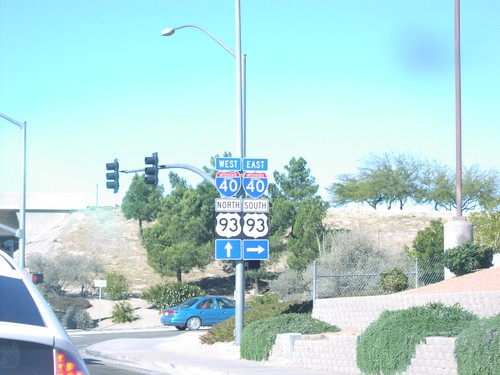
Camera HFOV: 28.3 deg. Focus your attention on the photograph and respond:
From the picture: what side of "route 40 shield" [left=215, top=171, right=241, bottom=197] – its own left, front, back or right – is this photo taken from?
front

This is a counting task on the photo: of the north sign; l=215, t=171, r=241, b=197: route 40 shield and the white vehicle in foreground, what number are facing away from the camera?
1

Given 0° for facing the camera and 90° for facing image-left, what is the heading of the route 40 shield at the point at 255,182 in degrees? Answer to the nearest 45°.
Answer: approximately 0°

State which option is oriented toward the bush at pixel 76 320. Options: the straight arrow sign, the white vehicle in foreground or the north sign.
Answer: the white vehicle in foreground

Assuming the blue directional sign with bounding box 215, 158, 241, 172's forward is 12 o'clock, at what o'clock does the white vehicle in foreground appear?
The white vehicle in foreground is roughly at 12 o'clock from the blue directional sign.

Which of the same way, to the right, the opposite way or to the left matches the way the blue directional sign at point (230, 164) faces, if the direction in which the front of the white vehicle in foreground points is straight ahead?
the opposite way

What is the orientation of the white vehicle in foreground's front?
away from the camera

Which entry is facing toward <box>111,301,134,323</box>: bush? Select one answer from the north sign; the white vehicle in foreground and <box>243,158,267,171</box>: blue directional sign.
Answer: the white vehicle in foreground

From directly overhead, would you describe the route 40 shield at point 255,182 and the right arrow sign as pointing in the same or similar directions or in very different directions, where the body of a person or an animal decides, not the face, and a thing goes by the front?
same or similar directions

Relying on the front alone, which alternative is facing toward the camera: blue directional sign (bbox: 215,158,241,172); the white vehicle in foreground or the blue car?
the blue directional sign

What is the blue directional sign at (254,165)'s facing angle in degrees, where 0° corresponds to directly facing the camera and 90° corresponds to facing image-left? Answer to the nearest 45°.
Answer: approximately 0°

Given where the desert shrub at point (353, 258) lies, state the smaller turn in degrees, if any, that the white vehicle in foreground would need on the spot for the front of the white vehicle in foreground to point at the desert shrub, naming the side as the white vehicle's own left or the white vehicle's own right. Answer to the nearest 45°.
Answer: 0° — it already faces it

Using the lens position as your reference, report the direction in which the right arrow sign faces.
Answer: facing the viewer
